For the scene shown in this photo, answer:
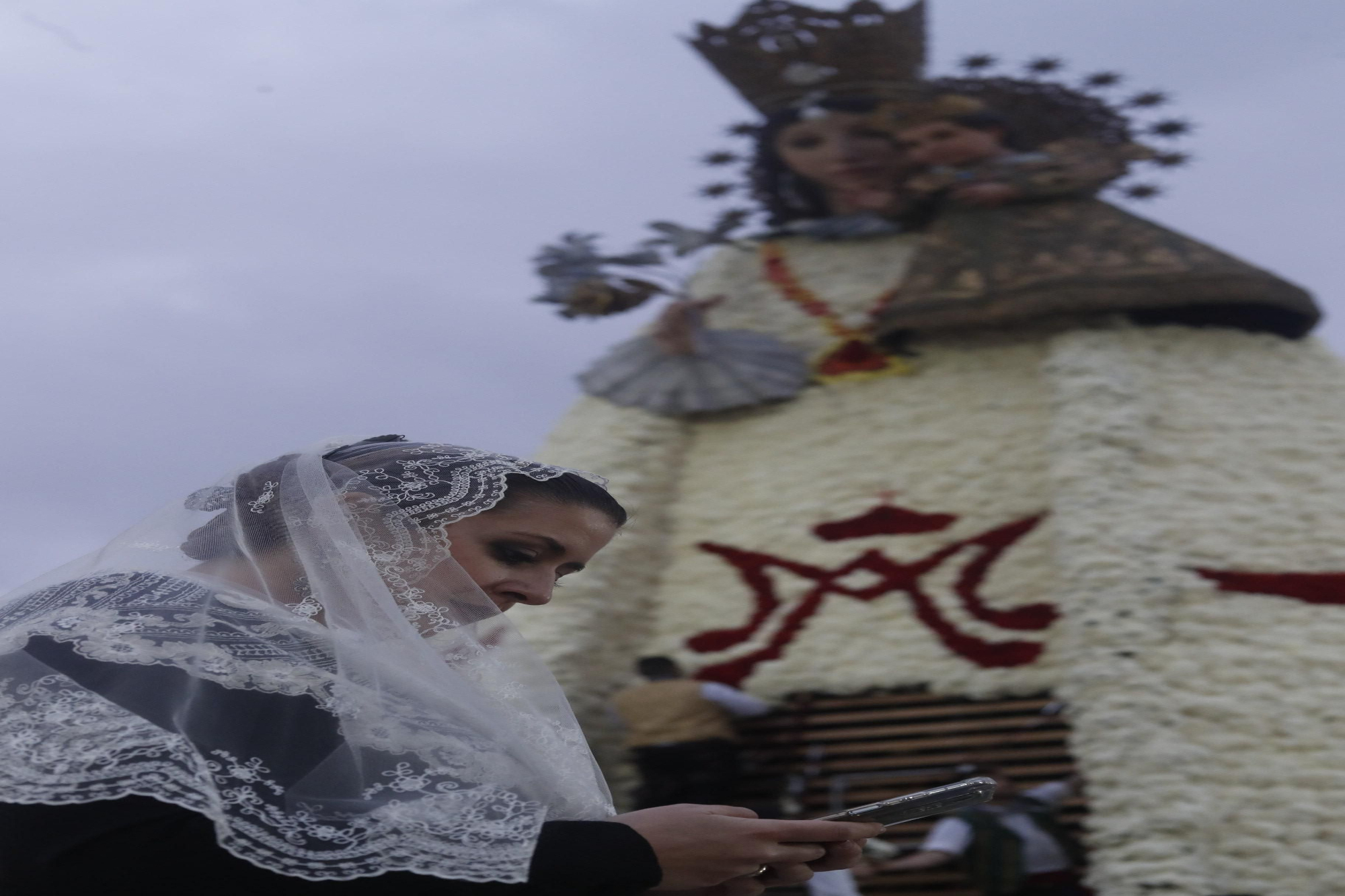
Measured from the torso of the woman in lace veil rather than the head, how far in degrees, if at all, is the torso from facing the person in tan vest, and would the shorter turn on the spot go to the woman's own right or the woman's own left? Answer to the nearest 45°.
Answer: approximately 90° to the woman's own left

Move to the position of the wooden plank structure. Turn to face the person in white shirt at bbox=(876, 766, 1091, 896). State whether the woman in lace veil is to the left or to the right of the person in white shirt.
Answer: right

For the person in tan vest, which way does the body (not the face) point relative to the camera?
away from the camera

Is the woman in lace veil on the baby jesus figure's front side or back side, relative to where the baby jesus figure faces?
on the front side

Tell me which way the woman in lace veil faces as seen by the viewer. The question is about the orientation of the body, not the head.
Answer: to the viewer's right

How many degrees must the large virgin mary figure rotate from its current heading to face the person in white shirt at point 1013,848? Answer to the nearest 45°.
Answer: approximately 45° to its left

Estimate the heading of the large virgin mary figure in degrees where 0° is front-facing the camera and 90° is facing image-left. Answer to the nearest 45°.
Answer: approximately 45°

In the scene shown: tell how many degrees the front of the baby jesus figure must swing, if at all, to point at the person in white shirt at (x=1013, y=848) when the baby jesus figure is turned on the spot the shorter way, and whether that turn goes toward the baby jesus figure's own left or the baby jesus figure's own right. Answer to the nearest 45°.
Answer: approximately 45° to the baby jesus figure's own left

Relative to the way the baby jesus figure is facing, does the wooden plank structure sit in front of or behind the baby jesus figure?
in front

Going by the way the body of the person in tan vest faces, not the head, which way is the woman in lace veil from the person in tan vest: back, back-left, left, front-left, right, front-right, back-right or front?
back

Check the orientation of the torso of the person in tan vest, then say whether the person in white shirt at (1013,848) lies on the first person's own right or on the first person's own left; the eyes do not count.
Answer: on the first person's own right
